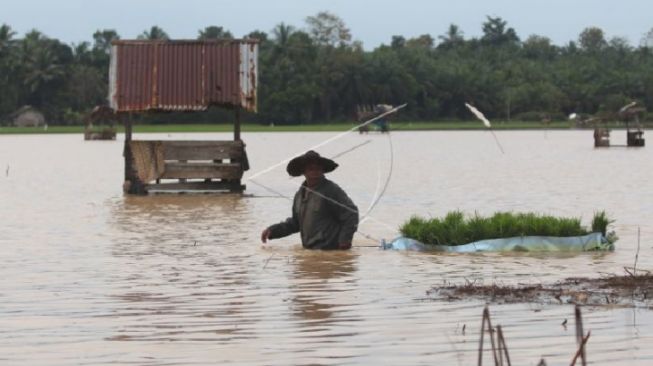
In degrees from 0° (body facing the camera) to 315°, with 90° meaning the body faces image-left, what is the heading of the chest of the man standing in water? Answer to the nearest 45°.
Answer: approximately 45°

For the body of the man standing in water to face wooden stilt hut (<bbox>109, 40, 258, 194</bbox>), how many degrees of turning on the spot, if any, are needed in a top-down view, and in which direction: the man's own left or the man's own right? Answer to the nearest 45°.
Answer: approximately 135° to the man's own right

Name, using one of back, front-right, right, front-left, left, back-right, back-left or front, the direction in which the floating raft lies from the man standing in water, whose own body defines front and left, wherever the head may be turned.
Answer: back-left

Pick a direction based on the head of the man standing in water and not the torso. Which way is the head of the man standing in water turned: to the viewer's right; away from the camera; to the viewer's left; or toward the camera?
toward the camera
